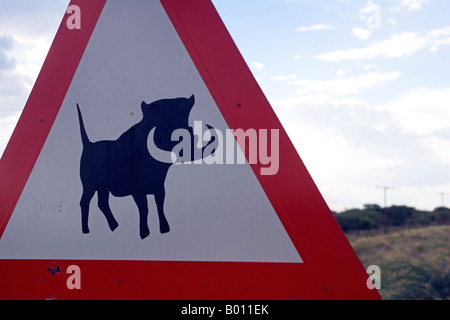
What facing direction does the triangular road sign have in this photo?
toward the camera
